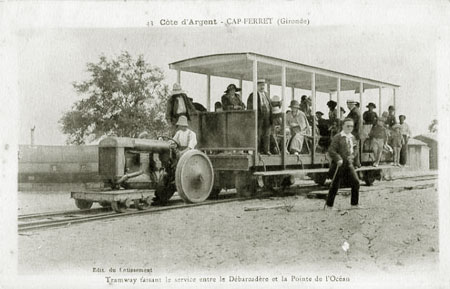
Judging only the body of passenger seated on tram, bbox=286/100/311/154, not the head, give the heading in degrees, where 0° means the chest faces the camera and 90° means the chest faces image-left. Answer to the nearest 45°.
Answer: approximately 45°

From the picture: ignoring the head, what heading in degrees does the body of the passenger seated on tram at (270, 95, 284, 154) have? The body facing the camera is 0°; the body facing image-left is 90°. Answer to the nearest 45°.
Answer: approximately 0°

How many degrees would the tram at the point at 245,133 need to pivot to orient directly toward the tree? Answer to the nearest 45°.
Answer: approximately 90° to its right

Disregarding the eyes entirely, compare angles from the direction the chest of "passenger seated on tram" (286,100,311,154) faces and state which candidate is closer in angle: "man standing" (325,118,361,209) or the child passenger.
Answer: the man standing
